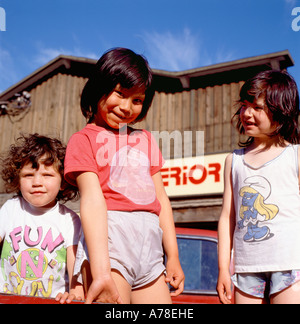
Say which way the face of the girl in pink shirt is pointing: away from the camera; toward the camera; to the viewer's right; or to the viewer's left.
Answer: toward the camera

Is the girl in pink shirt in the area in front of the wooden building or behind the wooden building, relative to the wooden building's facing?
in front

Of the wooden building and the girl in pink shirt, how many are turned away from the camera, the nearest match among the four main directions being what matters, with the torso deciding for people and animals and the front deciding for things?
0

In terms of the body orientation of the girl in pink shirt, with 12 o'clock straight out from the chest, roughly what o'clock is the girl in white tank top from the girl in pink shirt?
The girl in white tank top is roughly at 10 o'clock from the girl in pink shirt.

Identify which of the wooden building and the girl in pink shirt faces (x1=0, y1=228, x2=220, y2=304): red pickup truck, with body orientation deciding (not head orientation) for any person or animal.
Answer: the wooden building

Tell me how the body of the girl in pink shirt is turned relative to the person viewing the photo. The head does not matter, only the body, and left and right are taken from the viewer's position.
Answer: facing the viewer and to the right of the viewer

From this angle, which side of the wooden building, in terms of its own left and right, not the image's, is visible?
front

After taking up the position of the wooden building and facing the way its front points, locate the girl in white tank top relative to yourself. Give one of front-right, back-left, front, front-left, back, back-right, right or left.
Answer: front

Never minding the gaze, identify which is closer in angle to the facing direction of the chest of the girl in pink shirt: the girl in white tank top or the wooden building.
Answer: the girl in white tank top

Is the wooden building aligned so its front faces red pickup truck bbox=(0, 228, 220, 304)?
yes
